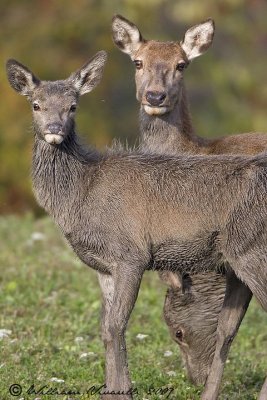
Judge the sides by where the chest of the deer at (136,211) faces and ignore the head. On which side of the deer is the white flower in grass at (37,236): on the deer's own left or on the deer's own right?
on the deer's own right

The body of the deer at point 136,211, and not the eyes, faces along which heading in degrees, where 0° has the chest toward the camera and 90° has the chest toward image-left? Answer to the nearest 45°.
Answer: approximately 90°

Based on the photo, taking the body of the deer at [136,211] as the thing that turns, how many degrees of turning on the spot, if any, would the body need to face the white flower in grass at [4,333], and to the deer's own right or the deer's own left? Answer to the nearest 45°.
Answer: approximately 45° to the deer's own right

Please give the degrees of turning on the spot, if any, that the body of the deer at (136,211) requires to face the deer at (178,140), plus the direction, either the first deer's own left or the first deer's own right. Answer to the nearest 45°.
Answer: approximately 90° to the first deer's own right

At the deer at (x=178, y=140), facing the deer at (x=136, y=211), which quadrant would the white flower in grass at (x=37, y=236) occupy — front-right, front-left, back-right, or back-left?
back-right
